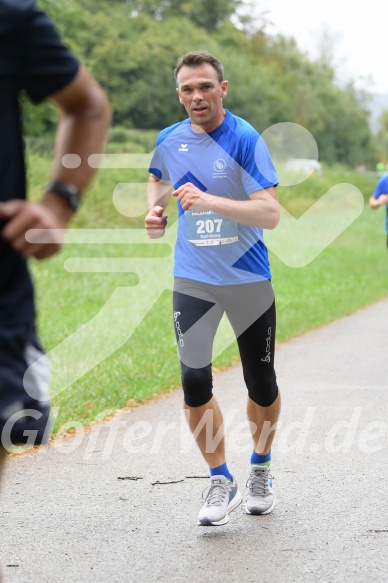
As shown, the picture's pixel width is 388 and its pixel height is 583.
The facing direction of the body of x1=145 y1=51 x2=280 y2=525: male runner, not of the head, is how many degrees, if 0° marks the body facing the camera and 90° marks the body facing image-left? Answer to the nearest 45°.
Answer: approximately 0°

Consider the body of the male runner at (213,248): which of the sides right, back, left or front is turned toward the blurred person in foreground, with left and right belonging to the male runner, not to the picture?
front
